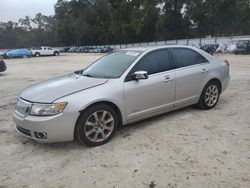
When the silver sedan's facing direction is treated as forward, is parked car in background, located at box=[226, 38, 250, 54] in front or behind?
behind

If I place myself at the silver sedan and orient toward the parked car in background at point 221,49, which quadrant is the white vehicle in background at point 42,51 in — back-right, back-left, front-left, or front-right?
front-left

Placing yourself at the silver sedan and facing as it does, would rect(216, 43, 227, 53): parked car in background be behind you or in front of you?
behind

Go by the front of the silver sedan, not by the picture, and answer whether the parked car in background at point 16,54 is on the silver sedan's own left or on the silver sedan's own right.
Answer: on the silver sedan's own right

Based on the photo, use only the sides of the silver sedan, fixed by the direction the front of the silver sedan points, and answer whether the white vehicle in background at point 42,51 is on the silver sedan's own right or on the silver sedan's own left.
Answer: on the silver sedan's own right

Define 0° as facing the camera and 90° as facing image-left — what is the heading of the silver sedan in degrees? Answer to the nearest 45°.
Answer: approximately 45°

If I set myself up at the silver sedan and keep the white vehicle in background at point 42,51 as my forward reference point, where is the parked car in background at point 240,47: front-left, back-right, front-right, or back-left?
front-right
